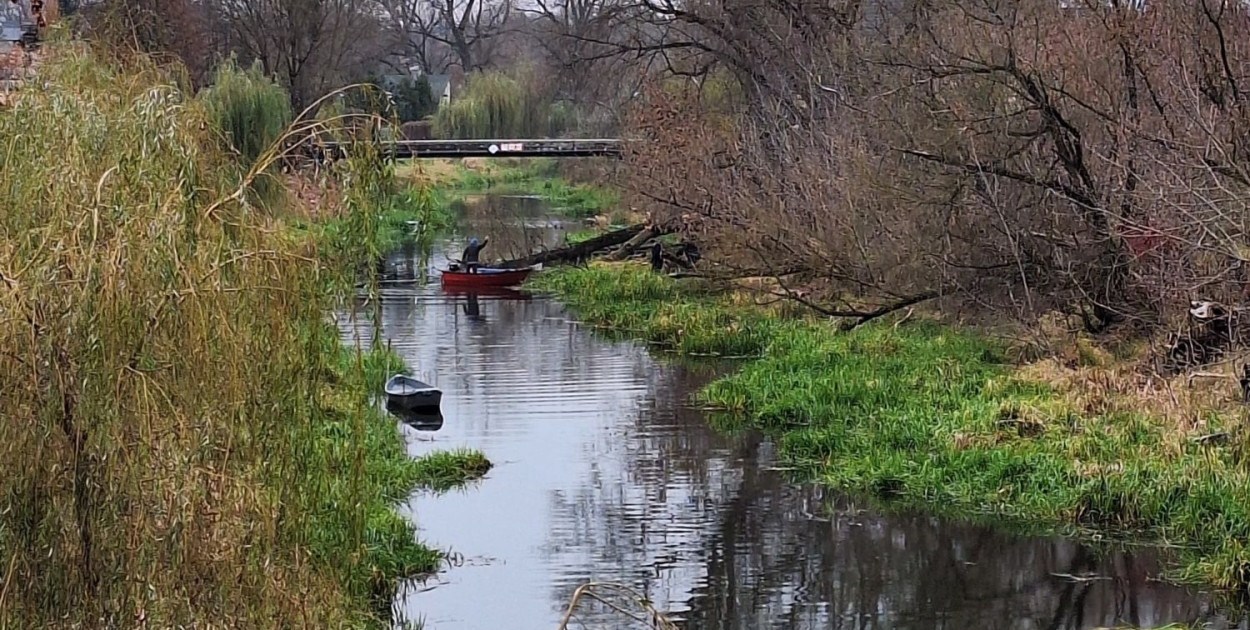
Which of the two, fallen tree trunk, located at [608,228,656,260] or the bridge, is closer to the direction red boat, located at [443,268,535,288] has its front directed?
the fallen tree trunk

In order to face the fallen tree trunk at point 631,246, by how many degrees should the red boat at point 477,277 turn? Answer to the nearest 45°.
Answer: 0° — it already faces it

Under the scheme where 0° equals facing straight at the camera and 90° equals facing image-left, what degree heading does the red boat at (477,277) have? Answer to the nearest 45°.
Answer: approximately 270°

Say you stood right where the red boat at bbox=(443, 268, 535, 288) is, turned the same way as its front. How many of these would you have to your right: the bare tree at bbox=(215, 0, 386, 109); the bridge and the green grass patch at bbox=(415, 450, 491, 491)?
1

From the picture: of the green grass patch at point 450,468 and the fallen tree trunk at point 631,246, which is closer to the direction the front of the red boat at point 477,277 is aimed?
the fallen tree trunk

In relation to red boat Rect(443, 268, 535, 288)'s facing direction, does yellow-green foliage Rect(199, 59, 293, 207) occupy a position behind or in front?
behind

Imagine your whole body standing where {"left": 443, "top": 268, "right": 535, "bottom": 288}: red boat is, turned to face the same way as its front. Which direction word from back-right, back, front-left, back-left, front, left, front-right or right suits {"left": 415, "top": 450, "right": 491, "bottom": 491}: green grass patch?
right

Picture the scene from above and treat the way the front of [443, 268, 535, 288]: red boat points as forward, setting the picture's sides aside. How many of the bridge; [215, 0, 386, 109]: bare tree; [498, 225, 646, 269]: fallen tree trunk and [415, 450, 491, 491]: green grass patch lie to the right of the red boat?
1

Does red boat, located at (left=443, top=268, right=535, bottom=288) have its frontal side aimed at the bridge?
no

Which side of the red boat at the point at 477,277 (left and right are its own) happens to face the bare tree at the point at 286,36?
left

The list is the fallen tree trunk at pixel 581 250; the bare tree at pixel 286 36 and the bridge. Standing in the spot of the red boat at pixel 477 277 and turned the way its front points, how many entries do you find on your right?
0

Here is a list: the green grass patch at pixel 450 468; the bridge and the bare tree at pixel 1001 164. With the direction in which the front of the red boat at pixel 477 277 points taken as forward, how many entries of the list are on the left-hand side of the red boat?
1
